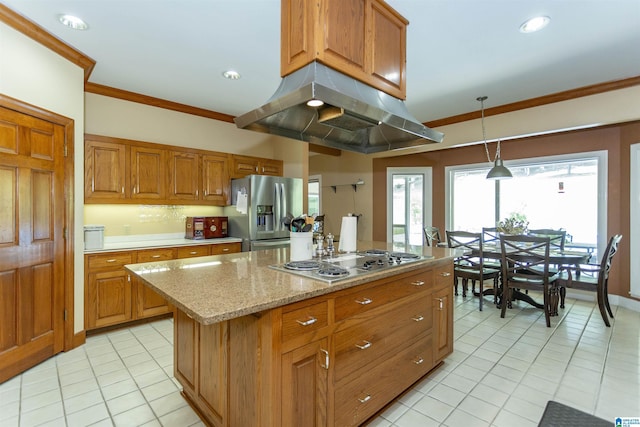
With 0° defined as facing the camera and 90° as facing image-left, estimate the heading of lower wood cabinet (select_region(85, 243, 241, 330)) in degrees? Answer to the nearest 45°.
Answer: approximately 315°

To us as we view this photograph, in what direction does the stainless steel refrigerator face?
facing the viewer and to the right of the viewer

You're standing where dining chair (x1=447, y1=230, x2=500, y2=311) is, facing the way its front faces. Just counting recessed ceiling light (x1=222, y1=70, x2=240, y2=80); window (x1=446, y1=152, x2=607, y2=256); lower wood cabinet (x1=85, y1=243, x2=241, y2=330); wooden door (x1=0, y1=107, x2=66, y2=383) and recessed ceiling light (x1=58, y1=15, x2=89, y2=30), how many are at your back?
4

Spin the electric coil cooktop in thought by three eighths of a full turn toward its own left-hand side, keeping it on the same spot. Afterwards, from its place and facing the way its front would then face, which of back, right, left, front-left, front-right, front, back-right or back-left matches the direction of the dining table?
front-right

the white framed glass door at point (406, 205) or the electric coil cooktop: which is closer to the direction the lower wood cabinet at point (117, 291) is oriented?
the electric coil cooktop

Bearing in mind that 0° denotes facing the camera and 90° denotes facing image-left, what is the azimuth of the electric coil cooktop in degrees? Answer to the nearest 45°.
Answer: approximately 315°

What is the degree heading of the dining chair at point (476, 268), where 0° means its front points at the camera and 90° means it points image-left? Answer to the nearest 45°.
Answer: approximately 225°

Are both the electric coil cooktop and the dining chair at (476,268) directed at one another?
no

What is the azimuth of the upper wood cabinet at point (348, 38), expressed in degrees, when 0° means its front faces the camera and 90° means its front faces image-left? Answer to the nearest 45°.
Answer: approximately 315°

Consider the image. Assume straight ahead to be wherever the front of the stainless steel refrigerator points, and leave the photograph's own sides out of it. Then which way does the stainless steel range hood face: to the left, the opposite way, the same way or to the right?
the same way

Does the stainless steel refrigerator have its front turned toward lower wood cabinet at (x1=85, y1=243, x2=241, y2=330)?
no

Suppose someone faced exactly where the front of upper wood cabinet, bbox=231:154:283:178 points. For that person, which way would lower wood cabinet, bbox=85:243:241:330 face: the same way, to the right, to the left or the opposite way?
the same way

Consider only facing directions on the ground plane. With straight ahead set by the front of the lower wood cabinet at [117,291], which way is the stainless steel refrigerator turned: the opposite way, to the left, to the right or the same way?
the same way

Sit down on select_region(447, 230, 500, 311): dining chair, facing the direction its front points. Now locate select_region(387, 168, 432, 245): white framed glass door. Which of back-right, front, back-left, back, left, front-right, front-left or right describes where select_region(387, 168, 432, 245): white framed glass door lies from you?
left

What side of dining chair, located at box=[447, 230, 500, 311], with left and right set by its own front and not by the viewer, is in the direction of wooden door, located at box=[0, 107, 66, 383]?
back

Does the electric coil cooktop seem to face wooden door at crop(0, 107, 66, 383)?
no
